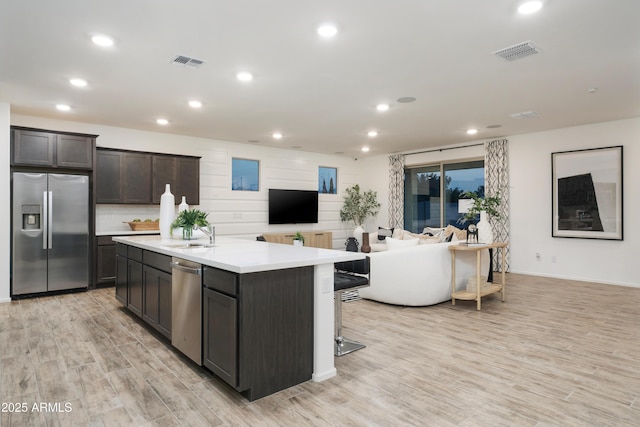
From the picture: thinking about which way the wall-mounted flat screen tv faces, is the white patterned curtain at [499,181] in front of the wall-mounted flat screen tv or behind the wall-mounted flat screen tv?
in front

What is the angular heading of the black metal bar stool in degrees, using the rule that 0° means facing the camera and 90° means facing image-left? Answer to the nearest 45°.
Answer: approximately 45°

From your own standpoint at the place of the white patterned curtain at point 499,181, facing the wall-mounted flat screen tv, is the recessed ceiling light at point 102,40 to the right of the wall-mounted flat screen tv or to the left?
left

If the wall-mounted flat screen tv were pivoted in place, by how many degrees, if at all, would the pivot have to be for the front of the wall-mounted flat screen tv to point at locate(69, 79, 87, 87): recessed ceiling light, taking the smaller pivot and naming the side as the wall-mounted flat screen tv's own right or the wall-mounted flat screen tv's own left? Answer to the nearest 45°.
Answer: approximately 90° to the wall-mounted flat screen tv's own right

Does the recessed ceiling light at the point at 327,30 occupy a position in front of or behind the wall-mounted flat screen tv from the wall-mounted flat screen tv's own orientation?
in front

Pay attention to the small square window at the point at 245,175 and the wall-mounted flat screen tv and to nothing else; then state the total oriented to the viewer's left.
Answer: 0

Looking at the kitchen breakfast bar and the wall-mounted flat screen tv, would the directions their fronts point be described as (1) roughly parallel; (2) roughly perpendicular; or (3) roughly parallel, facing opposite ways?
roughly perpendicular

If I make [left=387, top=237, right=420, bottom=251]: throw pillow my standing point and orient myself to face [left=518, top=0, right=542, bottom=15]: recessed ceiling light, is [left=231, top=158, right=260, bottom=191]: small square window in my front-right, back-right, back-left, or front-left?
back-right

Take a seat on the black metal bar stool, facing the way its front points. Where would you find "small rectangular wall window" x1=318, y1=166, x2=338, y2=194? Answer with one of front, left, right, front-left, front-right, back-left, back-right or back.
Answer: back-right

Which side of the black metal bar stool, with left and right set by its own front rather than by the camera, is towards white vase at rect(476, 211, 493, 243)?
back
